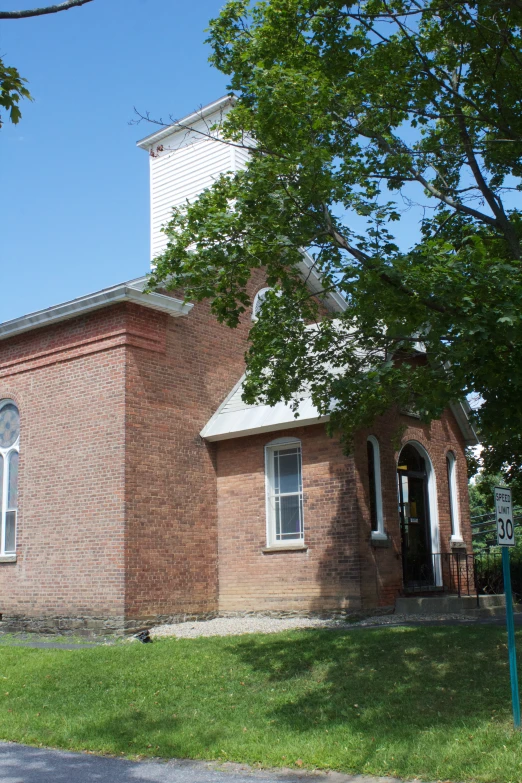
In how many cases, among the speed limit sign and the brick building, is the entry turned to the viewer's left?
0

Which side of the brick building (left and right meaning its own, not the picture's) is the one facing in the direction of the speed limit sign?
front

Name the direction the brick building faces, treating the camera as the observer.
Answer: facing the viewer and to the right of the viewer

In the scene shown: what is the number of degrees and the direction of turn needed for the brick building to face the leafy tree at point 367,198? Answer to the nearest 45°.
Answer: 0° — it already faces it
